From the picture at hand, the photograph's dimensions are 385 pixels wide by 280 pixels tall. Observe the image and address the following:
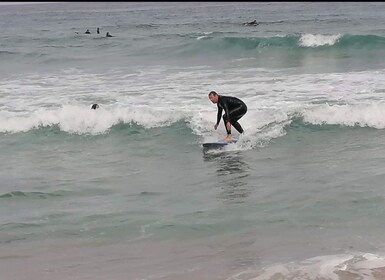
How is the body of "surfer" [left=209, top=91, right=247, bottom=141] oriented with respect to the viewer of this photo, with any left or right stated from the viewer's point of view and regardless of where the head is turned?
facing to the left of the viewer
